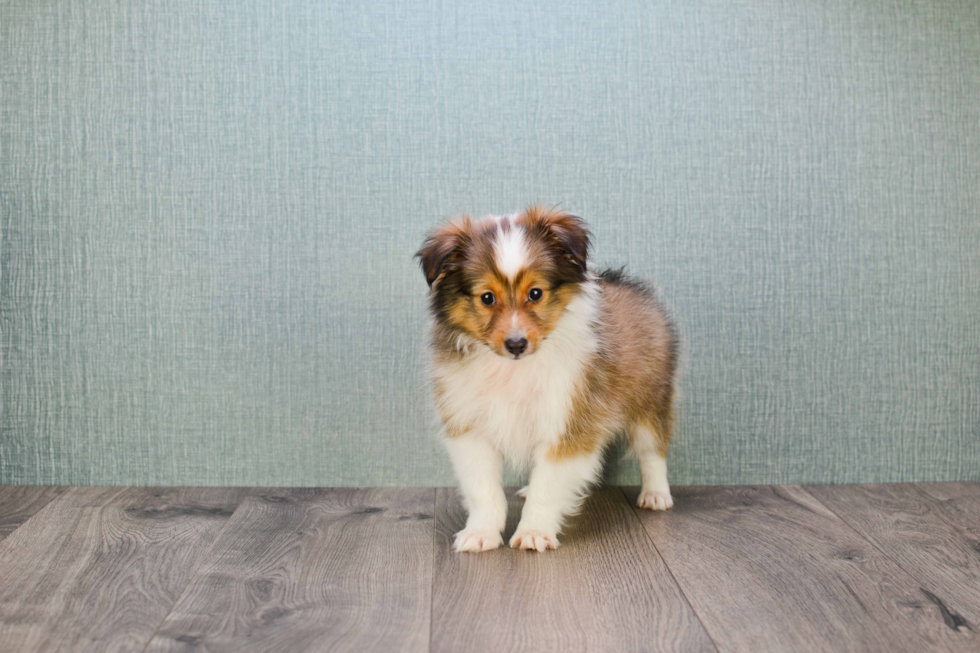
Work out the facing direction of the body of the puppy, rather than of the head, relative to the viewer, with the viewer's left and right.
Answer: facing the viewer and to the left of the viewer
